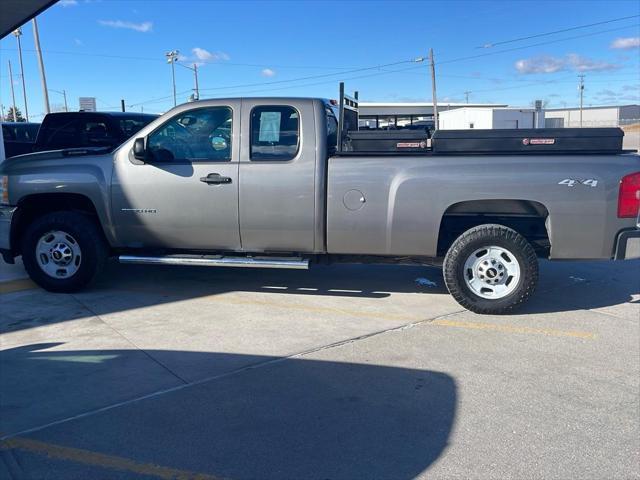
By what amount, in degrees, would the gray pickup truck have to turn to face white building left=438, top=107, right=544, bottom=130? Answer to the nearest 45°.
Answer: approximately 90° to its right

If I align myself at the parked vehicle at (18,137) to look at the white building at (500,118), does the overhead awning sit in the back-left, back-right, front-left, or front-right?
back-right

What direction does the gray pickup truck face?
to the viewer's left

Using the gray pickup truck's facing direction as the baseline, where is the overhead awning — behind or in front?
in front

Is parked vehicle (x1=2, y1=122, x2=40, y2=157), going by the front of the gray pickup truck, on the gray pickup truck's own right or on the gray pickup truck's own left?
on the gray pickup truck's own right

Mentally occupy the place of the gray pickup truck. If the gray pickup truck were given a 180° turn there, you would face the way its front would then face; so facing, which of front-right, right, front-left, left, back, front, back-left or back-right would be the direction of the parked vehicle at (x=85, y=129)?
back-left
